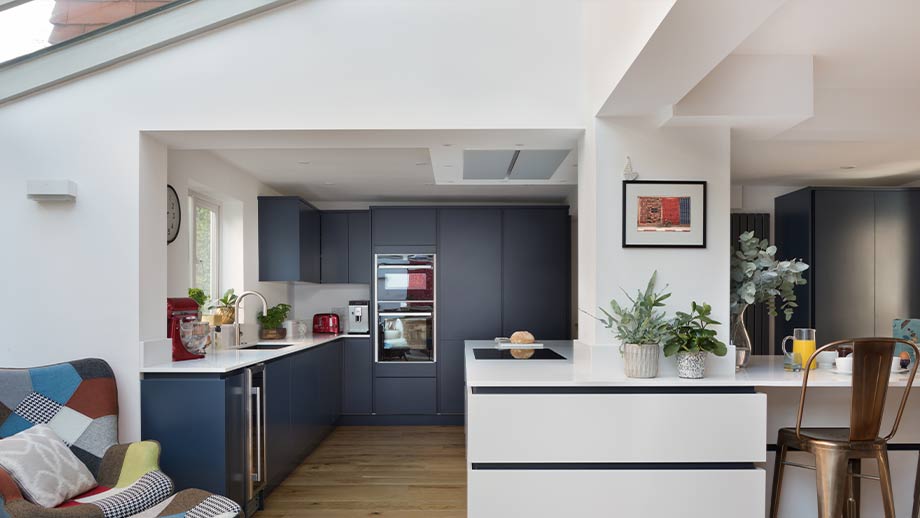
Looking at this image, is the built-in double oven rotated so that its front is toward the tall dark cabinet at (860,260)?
no

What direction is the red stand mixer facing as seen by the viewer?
to the viewer's right

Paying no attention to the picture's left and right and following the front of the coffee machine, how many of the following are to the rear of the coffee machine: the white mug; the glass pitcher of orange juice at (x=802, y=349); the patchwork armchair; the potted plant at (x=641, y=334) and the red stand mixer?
0

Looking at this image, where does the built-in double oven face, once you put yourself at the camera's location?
facing the viewer

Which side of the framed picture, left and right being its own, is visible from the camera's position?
front

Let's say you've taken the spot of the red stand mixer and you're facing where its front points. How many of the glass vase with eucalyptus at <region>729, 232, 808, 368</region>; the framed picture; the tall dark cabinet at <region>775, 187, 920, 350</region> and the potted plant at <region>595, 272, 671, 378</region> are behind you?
0

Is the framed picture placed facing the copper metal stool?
no

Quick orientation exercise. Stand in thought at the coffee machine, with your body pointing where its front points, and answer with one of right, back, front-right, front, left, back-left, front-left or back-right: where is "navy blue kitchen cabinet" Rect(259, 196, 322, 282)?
front-right

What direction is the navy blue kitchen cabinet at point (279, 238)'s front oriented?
to the viewer's right

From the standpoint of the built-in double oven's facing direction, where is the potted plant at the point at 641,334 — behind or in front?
in front
